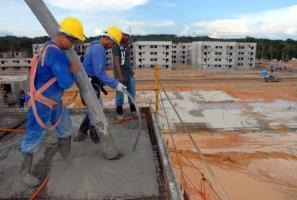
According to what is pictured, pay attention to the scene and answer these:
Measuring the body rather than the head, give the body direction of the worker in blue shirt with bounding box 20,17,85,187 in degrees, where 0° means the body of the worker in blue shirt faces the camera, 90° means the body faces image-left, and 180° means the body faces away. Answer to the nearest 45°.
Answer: approximately 270°

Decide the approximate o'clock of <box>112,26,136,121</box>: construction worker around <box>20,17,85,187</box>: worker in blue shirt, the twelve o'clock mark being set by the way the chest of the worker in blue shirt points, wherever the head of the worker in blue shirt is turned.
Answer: The construction worker is roughly at 10 o'clock from the worker in blue shirt.
